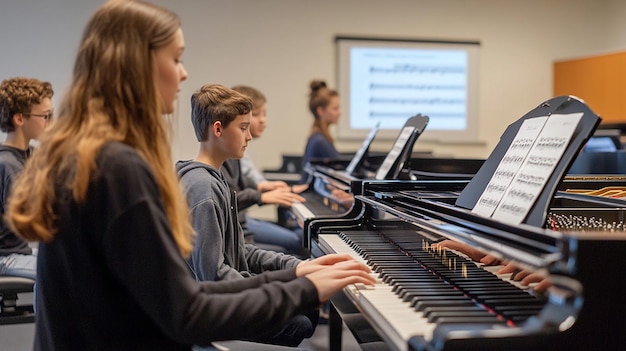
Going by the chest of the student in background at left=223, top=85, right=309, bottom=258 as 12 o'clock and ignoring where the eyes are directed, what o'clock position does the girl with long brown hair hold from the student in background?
The girl with long brown hair is roughly at 3 o'clock from the student in background.

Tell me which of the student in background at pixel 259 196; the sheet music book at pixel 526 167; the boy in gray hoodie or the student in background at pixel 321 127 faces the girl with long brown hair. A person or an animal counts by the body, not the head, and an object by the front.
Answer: the sheet music book

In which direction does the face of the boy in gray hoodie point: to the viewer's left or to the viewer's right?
to the viewer's right

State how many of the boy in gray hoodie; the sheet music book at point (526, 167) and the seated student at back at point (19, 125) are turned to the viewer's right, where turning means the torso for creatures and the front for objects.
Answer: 2

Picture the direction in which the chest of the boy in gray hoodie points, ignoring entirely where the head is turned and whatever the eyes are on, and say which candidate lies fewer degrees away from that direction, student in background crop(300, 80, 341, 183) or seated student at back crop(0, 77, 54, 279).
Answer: the student in background

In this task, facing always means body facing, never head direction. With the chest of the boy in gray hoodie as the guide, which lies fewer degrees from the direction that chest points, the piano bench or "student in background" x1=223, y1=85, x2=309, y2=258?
the student in background

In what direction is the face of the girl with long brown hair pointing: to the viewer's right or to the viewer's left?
to the viewer's right

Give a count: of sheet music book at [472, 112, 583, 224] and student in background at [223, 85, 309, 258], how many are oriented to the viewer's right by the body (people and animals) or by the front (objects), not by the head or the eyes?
1

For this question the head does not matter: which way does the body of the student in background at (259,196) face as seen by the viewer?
to the viewer's right

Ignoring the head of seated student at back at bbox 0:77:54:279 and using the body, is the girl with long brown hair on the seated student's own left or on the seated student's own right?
on the seated student's own right

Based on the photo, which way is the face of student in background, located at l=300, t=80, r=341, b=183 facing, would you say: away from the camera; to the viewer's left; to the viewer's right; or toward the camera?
to the viewer's right

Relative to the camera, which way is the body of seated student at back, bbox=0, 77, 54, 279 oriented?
to the viewer's right

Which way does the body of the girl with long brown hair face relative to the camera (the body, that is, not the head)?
to the viewer's right

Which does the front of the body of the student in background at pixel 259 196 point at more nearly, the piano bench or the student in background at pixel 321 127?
the student in background

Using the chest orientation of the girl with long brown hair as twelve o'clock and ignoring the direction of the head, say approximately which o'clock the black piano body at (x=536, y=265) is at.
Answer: The black piano body is roughly at 12 o'clock from the girl with long brown hair.

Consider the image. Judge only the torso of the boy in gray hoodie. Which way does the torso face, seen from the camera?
to the viewer's right

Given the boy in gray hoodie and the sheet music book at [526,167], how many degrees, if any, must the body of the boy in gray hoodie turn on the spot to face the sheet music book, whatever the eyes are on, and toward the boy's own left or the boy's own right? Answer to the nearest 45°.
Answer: approximately 45° to the boy's own right

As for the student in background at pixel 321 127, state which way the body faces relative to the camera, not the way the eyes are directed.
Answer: to the viewer's right

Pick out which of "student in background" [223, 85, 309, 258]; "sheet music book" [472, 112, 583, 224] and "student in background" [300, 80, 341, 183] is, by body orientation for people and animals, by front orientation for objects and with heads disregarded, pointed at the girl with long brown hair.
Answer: the sheet music book
